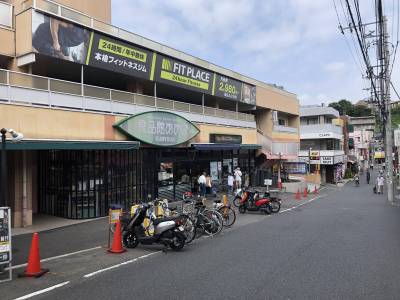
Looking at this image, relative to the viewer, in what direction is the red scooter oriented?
to the viewer's left

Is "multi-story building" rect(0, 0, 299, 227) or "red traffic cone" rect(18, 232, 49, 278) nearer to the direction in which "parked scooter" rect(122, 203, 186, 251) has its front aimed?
the red traffic cone

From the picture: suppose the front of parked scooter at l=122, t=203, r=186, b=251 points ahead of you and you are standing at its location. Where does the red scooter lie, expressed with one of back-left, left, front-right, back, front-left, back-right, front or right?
back-right

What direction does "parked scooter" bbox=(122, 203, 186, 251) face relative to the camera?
to the viewer's left

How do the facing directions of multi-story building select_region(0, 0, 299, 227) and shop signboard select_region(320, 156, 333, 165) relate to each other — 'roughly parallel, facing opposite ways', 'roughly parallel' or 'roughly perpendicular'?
roughly perpendicular

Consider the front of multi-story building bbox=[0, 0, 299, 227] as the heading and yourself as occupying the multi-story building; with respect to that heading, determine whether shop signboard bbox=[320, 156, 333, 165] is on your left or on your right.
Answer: on your left

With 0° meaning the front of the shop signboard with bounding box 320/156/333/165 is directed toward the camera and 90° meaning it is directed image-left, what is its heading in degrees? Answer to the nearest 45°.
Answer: approximately 0°
